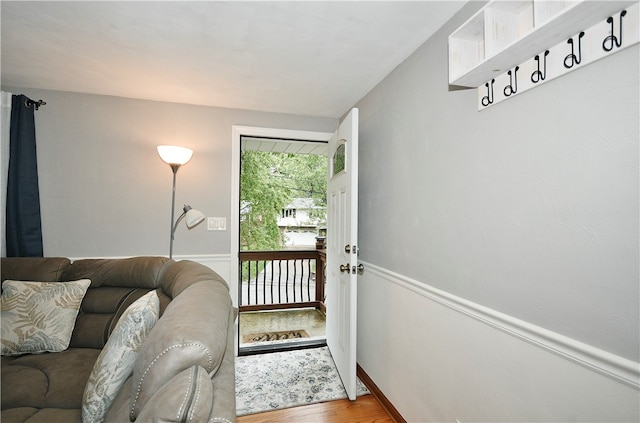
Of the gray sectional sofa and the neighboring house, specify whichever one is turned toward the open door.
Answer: the neighboring house

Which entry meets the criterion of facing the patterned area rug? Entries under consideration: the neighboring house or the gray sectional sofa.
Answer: the neighboring house

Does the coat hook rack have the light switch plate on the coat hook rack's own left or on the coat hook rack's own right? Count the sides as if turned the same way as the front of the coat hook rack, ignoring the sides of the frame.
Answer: on the coat hook rack's own right

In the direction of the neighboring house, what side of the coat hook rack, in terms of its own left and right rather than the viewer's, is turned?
right

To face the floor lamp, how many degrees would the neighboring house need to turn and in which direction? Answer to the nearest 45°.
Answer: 0° — it already faces it

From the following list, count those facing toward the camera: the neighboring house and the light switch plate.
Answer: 2

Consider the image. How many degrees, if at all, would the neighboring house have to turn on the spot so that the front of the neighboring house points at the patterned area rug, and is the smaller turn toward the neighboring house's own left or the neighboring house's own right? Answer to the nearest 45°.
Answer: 0° — it already faces it

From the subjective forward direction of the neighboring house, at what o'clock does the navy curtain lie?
The navy curtain is roughly at 1 o'clock from the neighboring house.

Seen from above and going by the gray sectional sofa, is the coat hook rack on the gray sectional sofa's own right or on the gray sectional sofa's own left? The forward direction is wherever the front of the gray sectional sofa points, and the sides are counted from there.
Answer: on the gray sectional sofa's own left

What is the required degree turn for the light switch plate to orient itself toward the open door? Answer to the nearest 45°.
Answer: approximately 45° to its left

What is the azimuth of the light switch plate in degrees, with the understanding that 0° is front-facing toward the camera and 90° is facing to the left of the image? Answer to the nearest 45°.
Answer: approximately 0°

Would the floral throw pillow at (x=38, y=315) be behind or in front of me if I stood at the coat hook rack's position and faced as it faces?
in front
